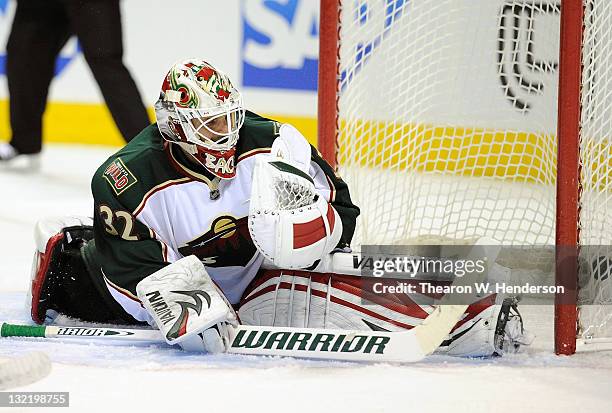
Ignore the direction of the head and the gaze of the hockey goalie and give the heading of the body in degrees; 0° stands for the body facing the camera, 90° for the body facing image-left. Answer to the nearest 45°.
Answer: approximately 315°

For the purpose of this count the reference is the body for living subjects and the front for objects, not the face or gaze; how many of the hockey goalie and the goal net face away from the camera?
0

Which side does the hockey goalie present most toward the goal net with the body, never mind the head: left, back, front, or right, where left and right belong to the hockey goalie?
left
